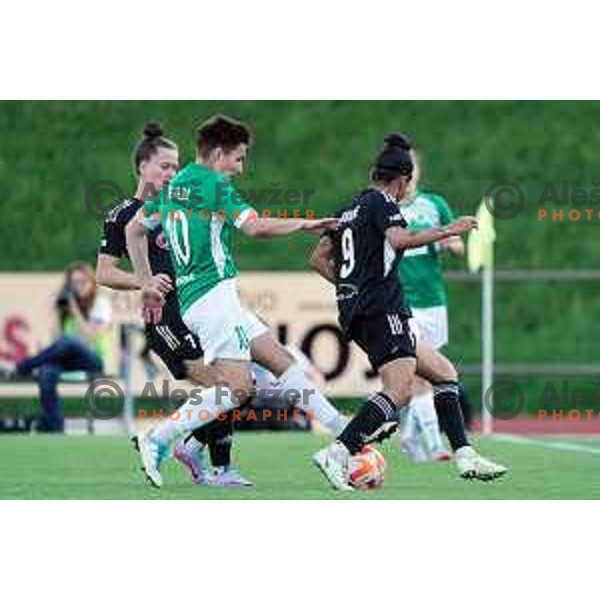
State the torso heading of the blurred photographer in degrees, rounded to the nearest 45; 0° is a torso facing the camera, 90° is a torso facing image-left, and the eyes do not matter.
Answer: approximately 45°

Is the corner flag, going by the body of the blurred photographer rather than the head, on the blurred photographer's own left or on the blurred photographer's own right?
on the blurred photographer's own left

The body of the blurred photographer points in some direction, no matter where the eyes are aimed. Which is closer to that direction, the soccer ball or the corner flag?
the soccer ball

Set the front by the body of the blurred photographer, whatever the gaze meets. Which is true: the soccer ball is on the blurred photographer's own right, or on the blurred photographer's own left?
on the blurred photographer's own left
